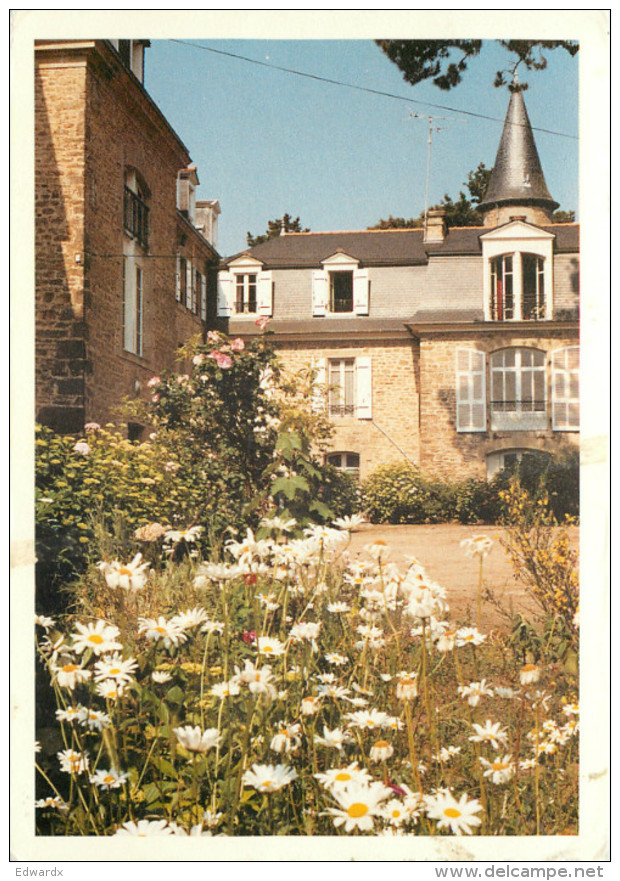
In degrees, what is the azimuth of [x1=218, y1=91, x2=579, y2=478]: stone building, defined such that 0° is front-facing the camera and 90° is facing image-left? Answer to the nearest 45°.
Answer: approximately 0°

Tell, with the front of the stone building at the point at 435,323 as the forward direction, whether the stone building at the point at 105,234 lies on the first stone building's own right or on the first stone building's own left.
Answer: on the first stone building's own right

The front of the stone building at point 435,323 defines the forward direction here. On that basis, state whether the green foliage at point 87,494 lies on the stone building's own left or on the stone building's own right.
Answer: on the stone building's own right
